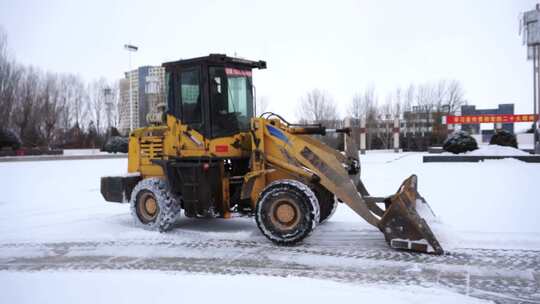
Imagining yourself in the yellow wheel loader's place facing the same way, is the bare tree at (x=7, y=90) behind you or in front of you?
behind

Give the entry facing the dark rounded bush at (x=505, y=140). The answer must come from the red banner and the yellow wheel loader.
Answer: the red banner

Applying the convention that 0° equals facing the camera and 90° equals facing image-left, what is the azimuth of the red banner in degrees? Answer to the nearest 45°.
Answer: approximately 0°

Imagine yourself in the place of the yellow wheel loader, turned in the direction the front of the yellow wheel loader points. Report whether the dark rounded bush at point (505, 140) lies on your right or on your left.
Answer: on your left

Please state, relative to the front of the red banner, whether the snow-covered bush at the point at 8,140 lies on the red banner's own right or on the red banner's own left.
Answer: on the red banner's own right

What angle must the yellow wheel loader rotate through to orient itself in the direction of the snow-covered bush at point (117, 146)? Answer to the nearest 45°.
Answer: approximately 135° to its left

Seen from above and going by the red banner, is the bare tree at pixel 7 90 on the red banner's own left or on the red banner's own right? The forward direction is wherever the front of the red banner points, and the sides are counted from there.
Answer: on the red banner's own right

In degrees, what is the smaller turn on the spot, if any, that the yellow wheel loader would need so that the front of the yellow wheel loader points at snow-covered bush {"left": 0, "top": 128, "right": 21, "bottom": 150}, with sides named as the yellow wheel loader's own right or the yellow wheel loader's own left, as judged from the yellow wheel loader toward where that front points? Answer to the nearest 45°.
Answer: approximately 180°

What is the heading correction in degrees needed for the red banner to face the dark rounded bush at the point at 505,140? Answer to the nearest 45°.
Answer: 0° — it already faces it

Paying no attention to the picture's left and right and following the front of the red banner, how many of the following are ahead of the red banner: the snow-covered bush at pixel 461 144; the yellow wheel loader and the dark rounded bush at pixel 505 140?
3

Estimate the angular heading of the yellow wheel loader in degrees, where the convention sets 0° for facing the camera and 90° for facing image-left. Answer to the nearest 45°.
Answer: approximately 315°

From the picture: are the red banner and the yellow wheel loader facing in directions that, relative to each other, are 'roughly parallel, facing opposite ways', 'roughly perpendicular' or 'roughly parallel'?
roughly perpendicular
